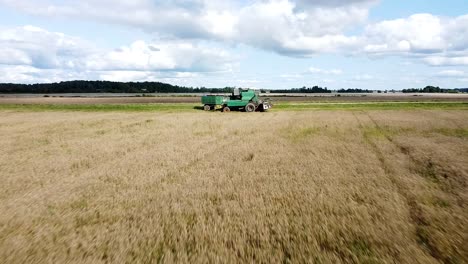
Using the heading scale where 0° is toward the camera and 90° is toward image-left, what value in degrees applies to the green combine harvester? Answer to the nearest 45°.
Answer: approximately 270°
